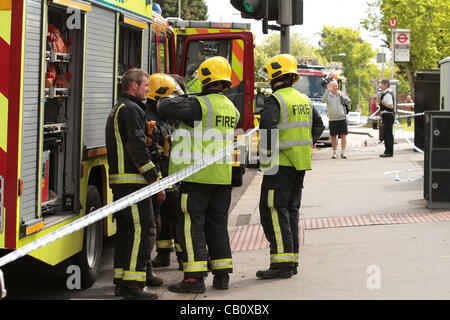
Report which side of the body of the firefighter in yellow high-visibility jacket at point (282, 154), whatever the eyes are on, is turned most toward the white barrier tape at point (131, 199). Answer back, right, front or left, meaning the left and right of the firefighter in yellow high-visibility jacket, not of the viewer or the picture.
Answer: left

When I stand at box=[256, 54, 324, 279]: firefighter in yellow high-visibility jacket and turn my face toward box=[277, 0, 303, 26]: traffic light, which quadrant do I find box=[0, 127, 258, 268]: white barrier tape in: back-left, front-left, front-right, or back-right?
back-left

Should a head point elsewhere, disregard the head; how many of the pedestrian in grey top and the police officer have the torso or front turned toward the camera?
1

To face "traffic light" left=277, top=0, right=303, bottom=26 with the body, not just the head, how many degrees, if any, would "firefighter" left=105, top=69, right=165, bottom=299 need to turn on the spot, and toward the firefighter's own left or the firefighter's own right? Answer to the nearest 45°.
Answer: approximately 45° to the firefighter's own left

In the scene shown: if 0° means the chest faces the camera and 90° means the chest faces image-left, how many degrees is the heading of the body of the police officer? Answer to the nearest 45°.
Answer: approximately 90°

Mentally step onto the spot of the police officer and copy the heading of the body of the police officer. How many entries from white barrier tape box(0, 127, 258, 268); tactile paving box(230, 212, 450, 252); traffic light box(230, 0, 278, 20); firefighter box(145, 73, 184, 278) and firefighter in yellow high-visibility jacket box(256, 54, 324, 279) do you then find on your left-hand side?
5

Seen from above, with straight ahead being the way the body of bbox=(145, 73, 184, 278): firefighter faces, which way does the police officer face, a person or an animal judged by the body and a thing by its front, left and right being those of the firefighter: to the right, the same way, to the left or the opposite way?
the opposite way

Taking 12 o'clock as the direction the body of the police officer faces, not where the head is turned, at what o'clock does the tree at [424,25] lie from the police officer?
The tree is roughly at 3 o'clock from the police officer.

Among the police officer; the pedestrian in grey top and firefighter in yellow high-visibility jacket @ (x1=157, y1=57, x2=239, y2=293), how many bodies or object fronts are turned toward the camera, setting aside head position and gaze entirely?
1

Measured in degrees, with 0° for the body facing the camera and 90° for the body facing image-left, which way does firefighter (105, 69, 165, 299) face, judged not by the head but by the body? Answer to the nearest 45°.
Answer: approximately 270°

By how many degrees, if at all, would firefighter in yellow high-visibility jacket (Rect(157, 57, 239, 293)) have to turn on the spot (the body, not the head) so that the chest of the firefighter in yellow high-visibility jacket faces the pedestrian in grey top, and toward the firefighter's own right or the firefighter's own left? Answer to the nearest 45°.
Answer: approximately 45° to the firefighter's own right

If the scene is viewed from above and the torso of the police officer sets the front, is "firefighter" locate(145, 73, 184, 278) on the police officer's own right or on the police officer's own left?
on the police officer's own left

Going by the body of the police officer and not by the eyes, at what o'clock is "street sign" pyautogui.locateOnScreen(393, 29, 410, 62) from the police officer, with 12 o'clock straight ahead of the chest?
The street sign is roughly at 3 o'clock from the police officer.
